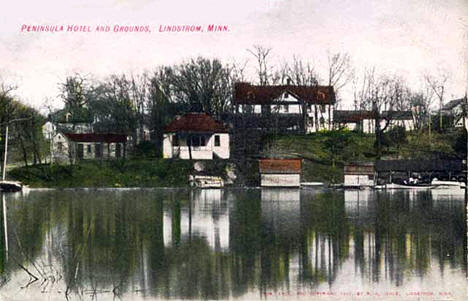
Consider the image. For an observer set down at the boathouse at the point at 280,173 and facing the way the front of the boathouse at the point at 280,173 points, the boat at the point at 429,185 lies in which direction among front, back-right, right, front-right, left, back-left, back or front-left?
left

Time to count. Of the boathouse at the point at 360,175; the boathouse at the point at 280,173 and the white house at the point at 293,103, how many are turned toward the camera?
3

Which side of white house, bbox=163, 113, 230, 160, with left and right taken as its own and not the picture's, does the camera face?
front

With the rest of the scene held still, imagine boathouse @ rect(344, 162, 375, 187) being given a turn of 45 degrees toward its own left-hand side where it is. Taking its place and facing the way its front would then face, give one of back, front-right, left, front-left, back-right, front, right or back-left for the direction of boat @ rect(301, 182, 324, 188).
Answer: back-right

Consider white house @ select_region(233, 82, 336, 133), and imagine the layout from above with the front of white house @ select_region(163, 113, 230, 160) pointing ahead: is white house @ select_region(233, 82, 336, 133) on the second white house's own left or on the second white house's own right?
on the second white house's own left

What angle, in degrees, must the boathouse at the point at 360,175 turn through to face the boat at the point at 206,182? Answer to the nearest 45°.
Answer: approximately 90° to its right

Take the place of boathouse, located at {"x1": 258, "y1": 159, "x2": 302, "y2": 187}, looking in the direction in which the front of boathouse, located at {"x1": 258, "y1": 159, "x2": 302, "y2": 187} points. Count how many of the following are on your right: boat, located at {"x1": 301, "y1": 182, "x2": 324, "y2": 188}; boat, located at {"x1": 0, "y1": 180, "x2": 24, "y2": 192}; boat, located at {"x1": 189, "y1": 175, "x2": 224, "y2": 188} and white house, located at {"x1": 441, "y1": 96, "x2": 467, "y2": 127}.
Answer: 2

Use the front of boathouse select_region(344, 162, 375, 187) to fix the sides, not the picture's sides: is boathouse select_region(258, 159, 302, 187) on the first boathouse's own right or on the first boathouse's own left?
on the first boathouse's own right

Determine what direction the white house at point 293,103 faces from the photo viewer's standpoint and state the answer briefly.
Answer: facing the viewer

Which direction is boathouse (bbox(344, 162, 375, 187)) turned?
toward the camera

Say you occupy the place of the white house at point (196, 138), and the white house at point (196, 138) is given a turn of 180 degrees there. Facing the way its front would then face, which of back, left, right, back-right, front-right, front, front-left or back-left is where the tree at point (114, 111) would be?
left

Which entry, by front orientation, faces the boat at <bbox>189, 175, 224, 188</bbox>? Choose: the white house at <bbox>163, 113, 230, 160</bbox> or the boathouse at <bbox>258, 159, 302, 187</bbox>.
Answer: the white house

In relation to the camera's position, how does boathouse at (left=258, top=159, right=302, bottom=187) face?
facing the viewer
